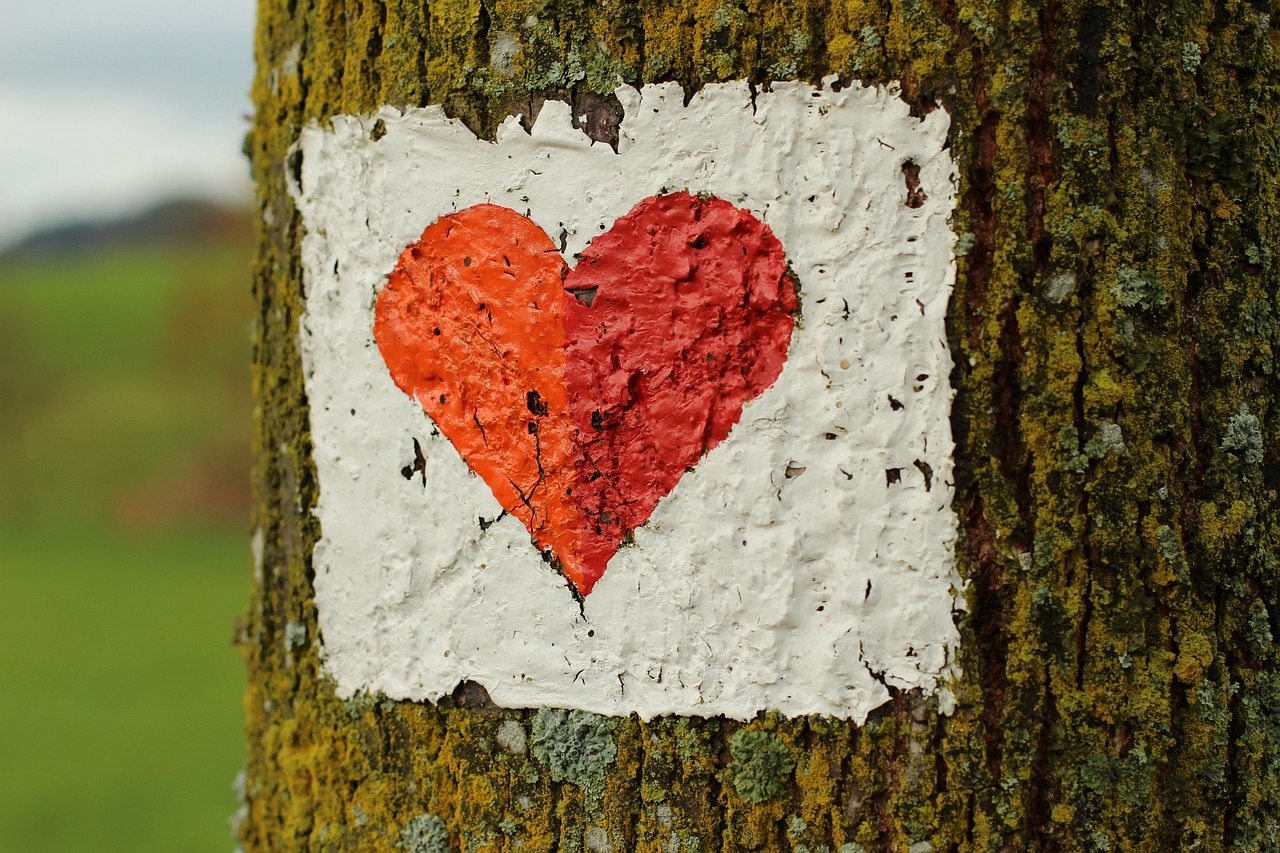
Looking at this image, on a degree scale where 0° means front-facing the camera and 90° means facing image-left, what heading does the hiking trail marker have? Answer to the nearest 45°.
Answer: approximately 0°
